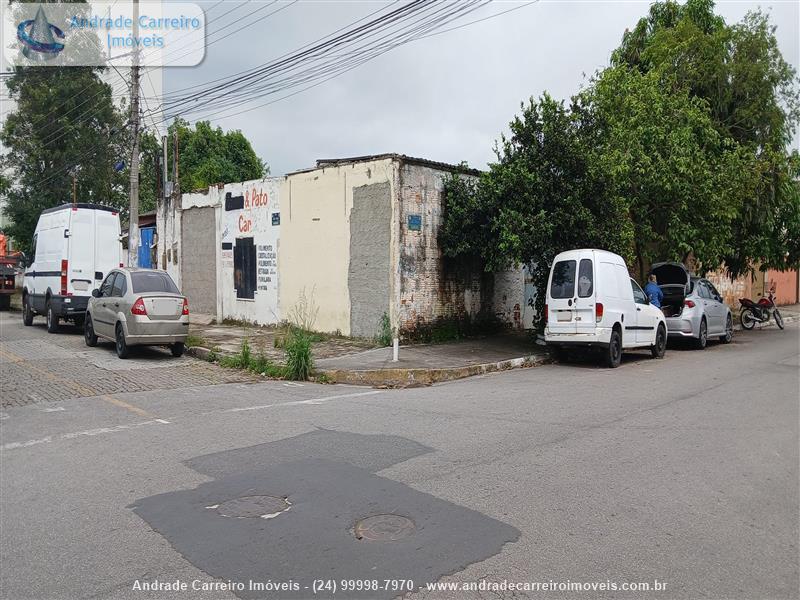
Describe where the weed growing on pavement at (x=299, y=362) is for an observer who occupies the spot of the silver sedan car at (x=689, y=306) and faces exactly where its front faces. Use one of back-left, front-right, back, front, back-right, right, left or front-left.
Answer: back

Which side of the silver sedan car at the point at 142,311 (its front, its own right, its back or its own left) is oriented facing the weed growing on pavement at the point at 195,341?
right

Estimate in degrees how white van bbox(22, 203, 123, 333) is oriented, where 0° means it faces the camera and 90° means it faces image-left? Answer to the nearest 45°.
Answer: approximately 135°

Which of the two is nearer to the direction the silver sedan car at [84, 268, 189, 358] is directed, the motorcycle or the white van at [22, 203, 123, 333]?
the white van

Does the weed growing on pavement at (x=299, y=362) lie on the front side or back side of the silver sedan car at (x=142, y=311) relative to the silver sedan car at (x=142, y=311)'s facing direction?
on the back side
